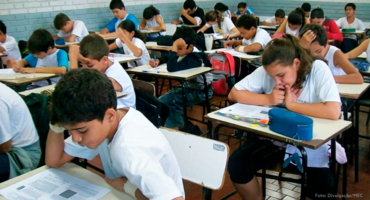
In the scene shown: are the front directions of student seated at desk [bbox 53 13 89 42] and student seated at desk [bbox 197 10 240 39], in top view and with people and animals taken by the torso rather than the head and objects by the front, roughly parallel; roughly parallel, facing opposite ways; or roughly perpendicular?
roughly parallel

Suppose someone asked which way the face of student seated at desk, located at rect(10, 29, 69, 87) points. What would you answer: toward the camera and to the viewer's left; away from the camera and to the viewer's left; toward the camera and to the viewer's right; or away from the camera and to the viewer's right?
toward the camera and to the viewer's left

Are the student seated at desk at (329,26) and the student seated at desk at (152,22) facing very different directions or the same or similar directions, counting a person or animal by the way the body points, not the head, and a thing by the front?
same or similar directions

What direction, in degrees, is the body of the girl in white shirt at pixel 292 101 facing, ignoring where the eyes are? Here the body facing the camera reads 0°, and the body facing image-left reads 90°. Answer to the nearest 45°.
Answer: approximately 45°

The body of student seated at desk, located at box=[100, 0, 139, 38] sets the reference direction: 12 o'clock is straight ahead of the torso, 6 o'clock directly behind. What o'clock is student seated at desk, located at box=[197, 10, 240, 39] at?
student seated at desk, located at box=[197, 10, 240, 39] is roughly at 8 o'clock from student seated at desk, located at box=[100, 0, 139, 38].

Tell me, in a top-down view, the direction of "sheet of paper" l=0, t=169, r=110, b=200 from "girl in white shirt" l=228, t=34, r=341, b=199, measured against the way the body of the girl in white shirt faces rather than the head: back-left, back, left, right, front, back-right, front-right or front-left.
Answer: front

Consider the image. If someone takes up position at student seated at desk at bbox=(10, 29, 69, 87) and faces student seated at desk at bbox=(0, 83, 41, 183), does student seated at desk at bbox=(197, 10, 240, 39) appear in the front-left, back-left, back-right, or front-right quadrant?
back-left

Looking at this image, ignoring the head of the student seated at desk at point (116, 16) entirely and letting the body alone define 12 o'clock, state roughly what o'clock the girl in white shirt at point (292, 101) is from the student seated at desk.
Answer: The girl in white shirt is roughly at 10 o'clock from the student seated at desk.

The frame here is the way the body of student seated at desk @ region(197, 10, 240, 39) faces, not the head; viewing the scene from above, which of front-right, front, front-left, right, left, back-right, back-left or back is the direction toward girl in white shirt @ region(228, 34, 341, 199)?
front-left

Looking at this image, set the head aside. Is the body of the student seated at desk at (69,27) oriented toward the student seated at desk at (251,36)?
no

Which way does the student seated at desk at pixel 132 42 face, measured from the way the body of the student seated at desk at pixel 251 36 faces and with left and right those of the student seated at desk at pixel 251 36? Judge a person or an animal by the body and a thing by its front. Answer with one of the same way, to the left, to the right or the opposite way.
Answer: the same way

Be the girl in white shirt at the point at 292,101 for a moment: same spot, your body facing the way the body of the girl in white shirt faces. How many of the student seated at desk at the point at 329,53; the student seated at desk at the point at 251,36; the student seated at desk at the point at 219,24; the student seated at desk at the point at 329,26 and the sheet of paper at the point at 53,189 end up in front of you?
1

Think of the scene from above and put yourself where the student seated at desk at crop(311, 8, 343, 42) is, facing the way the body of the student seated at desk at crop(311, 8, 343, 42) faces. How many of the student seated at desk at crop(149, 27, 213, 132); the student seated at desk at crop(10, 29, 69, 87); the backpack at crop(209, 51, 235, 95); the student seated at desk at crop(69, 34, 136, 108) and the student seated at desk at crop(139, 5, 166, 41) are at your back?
0

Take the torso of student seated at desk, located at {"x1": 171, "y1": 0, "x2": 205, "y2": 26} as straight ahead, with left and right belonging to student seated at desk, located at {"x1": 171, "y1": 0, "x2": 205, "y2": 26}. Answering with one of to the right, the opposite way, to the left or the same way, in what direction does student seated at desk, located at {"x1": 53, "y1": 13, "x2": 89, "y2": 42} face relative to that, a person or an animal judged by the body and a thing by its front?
the same way

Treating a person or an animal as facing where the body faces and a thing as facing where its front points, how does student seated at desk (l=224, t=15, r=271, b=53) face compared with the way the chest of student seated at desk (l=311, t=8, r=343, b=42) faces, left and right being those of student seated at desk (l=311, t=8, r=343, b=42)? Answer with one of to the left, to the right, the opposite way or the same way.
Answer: the same way

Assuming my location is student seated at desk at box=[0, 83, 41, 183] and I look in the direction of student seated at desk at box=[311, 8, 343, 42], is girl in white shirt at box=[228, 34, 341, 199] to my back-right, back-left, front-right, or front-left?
front-right

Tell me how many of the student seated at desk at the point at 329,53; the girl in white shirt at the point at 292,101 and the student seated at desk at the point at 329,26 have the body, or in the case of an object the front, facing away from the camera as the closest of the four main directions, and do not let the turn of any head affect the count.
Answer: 0
